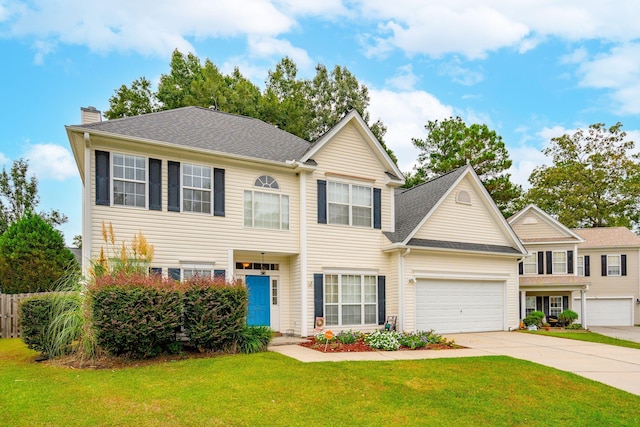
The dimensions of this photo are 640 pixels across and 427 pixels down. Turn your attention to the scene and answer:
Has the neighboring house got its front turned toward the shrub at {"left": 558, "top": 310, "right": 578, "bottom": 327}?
yes

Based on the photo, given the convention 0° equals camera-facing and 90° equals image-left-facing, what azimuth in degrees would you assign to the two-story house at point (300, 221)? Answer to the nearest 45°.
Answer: approximately 315°

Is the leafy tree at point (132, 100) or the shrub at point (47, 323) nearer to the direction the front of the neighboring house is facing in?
the shrub

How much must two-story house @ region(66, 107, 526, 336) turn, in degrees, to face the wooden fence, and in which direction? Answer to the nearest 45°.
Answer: approximately 135° to its right

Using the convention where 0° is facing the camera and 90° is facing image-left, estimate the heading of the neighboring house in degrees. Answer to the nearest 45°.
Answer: approximately 0°

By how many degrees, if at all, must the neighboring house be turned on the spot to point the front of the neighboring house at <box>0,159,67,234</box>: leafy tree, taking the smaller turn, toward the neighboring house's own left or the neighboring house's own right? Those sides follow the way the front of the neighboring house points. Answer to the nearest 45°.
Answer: approximately 90° to the neighboring house's own right
